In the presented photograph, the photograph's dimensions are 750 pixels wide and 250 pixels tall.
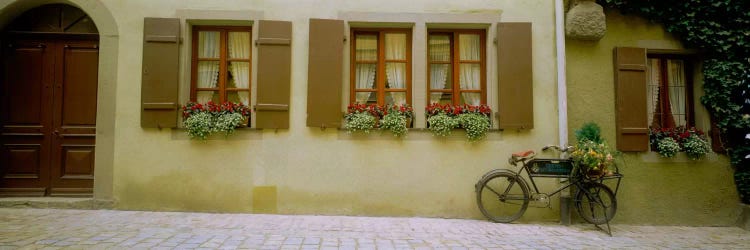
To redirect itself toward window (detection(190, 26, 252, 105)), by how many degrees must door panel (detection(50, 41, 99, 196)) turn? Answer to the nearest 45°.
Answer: approximately 45° to its left

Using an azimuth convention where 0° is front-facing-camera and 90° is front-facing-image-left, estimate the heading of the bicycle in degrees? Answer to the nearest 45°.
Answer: approximately 270°

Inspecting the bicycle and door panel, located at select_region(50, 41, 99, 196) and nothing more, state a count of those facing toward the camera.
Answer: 1

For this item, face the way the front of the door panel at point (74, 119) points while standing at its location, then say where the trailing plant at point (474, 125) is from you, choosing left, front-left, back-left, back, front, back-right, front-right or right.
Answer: front-left

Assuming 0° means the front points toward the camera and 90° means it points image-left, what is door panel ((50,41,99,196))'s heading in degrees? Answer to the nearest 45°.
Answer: approximately 0°

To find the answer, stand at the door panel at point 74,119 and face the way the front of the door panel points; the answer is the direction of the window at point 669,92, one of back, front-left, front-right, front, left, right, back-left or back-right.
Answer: front-left

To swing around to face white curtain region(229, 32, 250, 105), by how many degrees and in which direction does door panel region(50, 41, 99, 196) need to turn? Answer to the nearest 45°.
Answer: approximately 45° to its left
